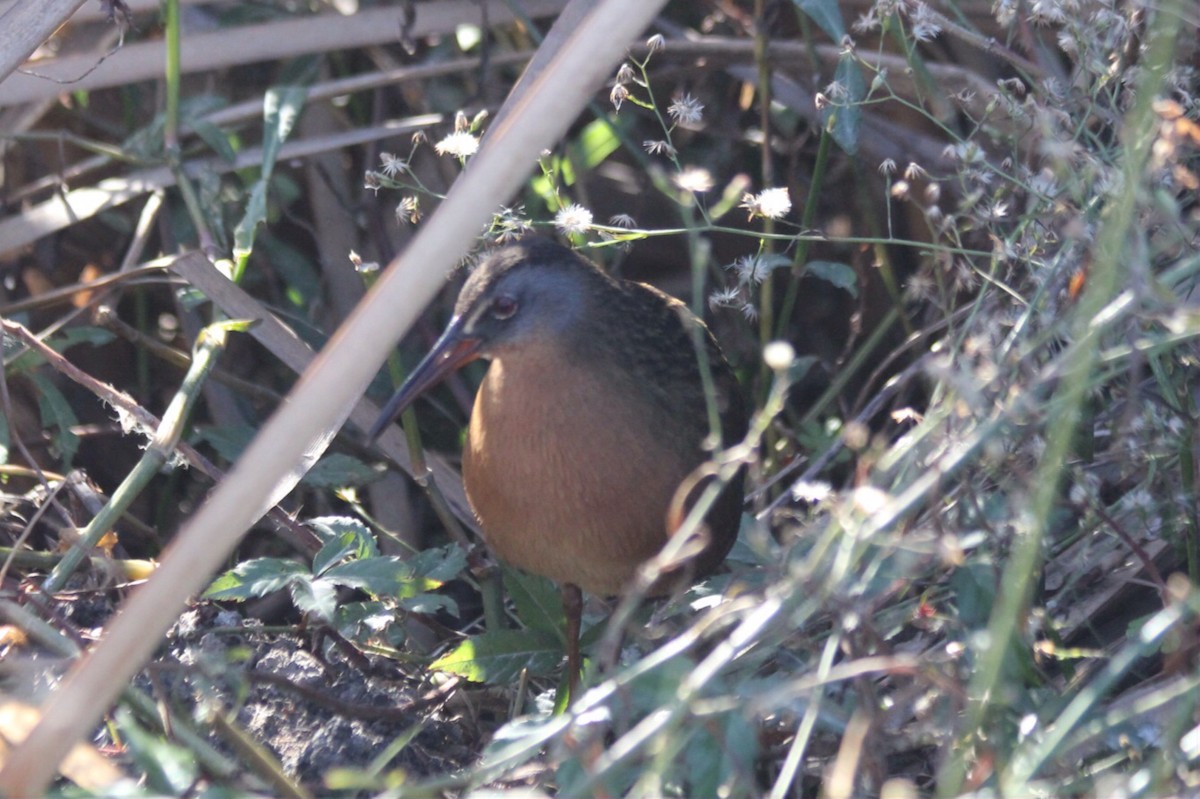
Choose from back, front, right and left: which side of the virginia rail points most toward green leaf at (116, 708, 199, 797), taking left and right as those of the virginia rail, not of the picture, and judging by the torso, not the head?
front

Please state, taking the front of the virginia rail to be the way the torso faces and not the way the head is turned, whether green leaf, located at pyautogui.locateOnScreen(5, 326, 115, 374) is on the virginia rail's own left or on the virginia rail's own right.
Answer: on the virginia rail's own right

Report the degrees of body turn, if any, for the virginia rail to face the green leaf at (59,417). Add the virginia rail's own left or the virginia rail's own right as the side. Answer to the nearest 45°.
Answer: approximately 90° to the virginia rail's own right

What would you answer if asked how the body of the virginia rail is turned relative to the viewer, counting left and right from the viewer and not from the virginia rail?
facing the viewer and to the left of the viewer
